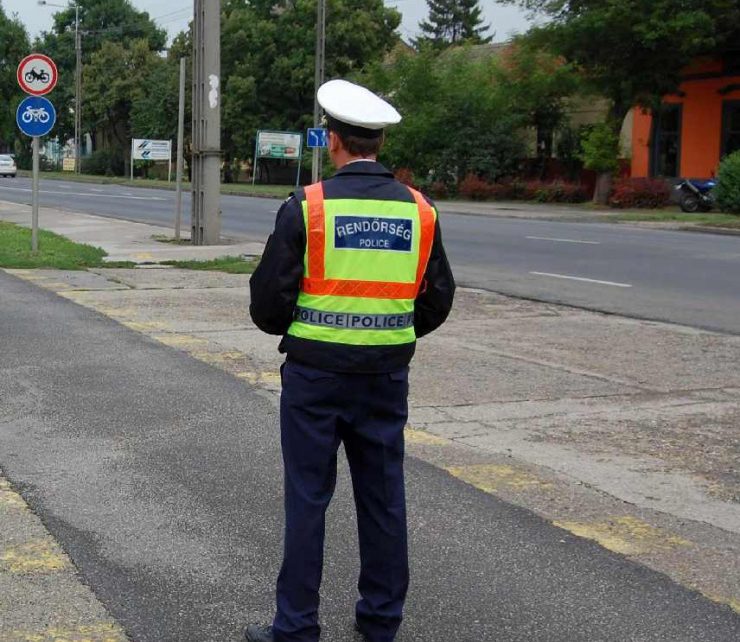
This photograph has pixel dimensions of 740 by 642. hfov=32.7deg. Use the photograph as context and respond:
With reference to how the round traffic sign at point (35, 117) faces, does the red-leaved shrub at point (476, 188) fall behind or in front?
behind

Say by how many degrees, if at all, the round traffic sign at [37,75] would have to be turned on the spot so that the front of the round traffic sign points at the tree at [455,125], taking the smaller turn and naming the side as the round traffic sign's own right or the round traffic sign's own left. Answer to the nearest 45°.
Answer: approximately 135° to the round traffic sign's own left

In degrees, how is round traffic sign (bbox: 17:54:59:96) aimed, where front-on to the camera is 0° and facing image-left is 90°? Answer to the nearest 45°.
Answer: approximately 0°

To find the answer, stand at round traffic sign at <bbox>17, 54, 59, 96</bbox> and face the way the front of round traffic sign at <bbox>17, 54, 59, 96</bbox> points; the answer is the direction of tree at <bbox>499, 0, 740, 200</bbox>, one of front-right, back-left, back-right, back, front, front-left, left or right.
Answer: back-left

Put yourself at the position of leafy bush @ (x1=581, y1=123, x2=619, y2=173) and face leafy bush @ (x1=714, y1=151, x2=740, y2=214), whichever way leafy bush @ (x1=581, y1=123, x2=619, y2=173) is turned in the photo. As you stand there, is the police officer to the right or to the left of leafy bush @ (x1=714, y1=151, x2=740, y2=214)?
right

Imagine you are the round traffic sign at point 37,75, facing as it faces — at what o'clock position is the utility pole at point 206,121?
The utility pole is roughly at 8 o'clock from the round traffic sign.

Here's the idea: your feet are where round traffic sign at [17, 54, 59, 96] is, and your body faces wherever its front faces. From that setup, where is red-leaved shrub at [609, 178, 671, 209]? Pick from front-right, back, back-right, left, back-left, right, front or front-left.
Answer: back-left

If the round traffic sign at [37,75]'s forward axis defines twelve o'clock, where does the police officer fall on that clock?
The police officer is roughly at 12 o'clock from the round traffic sign.

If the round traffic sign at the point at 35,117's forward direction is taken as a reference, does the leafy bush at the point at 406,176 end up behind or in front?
behind

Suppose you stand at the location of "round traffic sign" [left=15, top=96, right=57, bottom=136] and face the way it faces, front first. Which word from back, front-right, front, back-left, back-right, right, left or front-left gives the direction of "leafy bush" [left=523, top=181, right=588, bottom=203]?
back-left

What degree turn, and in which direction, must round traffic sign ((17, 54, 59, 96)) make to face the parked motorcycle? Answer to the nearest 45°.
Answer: approximately 135° to its left

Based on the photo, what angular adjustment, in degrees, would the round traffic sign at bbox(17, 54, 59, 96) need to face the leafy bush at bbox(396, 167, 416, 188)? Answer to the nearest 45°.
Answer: approximately 135° to its left

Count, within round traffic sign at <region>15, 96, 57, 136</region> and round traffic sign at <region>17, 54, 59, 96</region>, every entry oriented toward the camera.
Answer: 2
